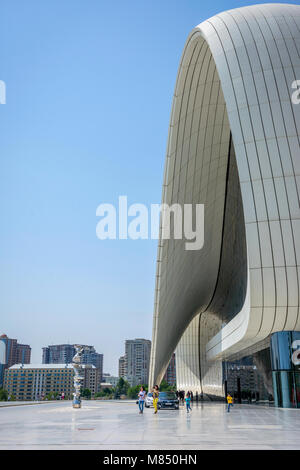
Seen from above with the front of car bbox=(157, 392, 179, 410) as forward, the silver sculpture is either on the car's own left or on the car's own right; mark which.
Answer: on the car's own right

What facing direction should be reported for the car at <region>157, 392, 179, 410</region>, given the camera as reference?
facing the viewer
